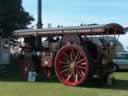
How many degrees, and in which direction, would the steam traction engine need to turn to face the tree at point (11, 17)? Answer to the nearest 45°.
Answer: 0° — it already faces it

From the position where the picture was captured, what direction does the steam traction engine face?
facing away from the viewer and to the left of the viewer
